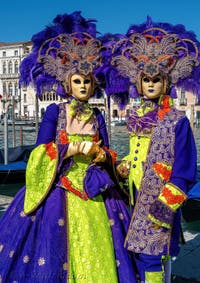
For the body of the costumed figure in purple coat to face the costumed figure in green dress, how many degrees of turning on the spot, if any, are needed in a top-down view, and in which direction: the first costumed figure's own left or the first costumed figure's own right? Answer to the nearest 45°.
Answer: approximately 45° to the first costumed figure's own right

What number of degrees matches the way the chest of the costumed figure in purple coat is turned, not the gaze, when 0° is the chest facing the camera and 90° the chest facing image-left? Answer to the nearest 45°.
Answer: approximately 45°

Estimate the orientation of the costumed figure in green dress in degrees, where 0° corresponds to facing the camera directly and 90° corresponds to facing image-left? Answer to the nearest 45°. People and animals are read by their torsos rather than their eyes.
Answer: approximately 315°

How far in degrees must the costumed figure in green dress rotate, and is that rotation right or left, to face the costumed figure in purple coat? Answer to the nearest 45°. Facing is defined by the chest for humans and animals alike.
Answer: approximately 45° to its left
